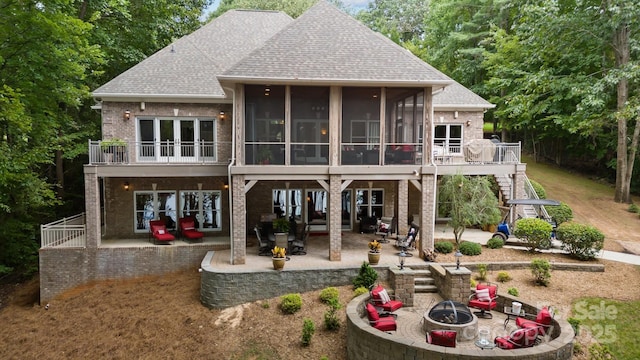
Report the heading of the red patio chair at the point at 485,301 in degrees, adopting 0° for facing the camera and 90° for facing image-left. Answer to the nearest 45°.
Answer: approximately 45°

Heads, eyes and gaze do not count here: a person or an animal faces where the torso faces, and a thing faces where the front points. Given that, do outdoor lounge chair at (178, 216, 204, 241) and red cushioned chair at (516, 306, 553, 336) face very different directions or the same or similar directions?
very different directions

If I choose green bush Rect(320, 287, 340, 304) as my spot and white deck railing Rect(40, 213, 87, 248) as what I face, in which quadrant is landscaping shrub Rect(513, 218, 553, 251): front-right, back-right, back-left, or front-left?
back-right

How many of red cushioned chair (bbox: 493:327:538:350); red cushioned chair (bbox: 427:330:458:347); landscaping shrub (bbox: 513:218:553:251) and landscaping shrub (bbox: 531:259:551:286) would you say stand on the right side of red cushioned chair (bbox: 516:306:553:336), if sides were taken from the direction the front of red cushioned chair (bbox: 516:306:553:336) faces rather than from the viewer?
2

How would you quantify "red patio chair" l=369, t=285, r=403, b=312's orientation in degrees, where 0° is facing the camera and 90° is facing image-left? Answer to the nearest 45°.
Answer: approximately 315°

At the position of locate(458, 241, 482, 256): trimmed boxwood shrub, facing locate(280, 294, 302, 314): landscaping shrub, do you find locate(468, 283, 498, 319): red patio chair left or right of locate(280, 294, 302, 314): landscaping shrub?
left

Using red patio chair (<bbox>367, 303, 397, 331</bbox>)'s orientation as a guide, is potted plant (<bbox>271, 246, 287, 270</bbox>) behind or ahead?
behind

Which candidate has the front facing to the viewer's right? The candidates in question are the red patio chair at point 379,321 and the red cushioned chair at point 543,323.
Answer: the red patio chair

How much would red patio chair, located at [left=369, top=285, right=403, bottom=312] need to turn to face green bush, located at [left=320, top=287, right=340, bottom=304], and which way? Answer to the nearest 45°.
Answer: approximately 180°

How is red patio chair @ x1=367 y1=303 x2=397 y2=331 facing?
to the viewer's right

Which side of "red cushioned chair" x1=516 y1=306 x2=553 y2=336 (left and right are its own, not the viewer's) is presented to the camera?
left
